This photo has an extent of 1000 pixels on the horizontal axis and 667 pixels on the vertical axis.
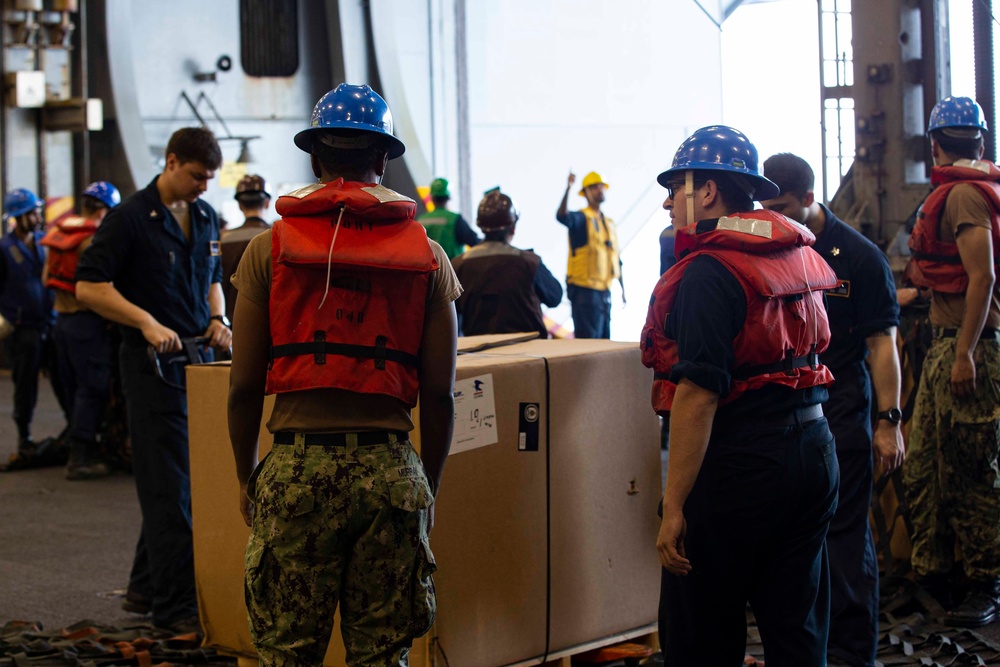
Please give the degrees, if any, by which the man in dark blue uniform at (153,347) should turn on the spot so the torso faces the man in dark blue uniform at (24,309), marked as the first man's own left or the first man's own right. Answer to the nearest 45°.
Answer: approximately 135° to the first man's own left

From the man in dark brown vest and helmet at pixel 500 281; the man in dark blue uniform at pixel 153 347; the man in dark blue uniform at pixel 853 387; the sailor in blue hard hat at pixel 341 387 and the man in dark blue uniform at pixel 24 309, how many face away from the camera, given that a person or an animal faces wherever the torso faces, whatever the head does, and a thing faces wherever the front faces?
2

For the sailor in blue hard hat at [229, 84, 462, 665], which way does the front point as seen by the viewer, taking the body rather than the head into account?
away from the camera

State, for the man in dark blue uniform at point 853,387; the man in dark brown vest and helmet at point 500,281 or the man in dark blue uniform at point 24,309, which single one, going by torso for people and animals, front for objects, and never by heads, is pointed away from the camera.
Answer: the man in dark brown vest and helmet at point 500,281

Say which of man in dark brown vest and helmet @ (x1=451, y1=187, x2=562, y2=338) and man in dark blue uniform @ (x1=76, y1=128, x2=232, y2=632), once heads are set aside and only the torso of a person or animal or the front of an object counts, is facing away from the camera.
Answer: man in dark brown vest and helmet @ (x1=451, y1=187, x2=562, y2=338)

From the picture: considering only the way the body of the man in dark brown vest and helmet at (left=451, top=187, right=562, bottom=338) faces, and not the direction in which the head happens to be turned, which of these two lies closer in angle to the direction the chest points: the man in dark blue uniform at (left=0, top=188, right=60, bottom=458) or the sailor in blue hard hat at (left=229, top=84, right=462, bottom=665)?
the man in dark blue uniform

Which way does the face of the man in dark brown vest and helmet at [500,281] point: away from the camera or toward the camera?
away from the camera

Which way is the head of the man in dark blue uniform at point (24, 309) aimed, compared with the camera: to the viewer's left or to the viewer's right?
to the viewer's right

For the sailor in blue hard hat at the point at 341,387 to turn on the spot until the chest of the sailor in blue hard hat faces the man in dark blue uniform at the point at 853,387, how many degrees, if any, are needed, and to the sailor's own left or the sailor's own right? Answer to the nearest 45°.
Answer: approximately 45° to the sailor's own right

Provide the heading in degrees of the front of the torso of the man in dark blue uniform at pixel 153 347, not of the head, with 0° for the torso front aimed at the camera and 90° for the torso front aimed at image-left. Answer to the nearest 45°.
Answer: approximately 315°

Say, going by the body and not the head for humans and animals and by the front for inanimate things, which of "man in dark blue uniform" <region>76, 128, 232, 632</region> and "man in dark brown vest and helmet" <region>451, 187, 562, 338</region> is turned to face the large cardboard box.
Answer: "man in dark blue uniform" <region>76, 128, 232, 632</region>

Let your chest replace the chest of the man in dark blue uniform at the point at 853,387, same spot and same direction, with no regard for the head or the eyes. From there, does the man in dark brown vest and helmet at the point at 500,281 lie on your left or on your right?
on your right

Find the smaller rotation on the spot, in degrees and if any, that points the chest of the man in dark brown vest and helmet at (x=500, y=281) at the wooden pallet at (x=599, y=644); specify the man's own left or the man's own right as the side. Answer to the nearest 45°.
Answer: approximately 180°
